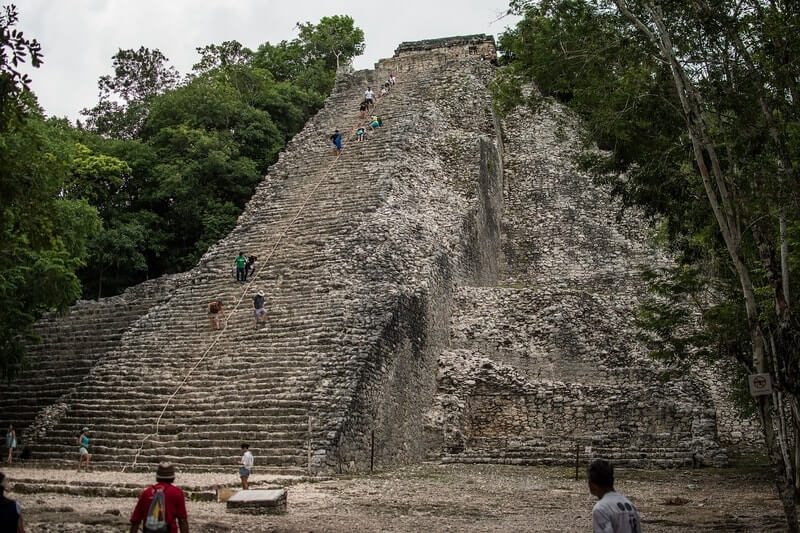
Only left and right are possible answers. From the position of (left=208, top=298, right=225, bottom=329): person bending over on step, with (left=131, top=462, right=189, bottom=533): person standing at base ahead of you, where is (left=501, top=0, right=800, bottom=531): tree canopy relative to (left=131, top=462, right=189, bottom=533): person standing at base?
left

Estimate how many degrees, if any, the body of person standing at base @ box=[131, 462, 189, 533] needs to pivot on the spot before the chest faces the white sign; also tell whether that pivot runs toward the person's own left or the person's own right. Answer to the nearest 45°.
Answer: approximately 90° to the person's own right

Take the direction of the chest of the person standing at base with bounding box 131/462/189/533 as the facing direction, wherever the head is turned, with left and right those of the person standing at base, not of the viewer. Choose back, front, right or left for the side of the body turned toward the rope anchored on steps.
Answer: front

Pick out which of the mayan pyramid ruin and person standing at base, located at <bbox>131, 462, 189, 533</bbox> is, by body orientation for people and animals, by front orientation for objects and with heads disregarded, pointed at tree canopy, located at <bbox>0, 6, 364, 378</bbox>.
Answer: the person standing at base

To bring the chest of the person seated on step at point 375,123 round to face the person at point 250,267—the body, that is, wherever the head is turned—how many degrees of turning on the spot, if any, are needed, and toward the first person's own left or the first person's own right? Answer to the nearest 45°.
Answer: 0° — they already face them

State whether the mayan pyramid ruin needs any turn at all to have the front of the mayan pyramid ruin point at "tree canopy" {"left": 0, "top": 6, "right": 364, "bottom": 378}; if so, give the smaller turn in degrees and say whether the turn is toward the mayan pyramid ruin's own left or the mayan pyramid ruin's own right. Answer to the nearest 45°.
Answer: approximately 90° to the mayan pyramid ruin's own right

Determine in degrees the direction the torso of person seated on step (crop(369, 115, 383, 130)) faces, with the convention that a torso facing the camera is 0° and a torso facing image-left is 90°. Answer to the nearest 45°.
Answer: approximately 45°

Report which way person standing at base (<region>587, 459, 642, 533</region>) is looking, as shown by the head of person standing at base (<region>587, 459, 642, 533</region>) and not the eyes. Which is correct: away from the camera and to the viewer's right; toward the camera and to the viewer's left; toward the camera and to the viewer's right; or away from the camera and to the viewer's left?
away from the camera and to the viewer's left

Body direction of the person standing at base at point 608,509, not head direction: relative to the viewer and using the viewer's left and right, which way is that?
facing away from the viewer and to the left of the viewer

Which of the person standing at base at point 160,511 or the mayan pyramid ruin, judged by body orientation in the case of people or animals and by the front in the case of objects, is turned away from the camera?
the person standing at base

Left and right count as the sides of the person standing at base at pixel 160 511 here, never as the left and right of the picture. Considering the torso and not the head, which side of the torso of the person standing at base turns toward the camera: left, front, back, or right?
back

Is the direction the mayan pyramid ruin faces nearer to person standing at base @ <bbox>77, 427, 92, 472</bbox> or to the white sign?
the person standing at base

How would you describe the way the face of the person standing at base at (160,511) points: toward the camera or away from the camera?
away from the camera
